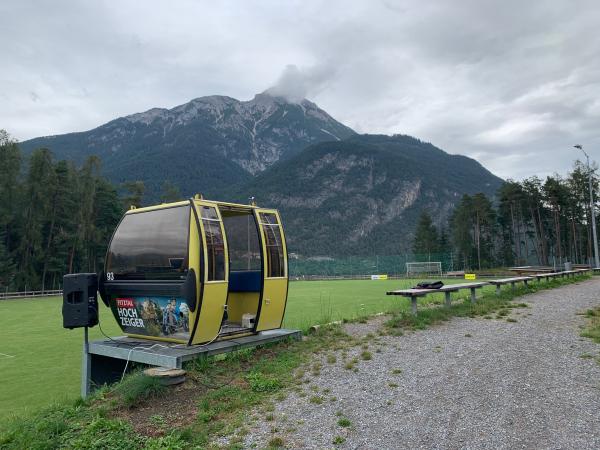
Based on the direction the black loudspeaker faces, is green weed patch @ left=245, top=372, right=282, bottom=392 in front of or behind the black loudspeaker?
behind

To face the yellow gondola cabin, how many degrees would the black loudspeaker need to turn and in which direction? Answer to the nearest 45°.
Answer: approximately 135° to its right
